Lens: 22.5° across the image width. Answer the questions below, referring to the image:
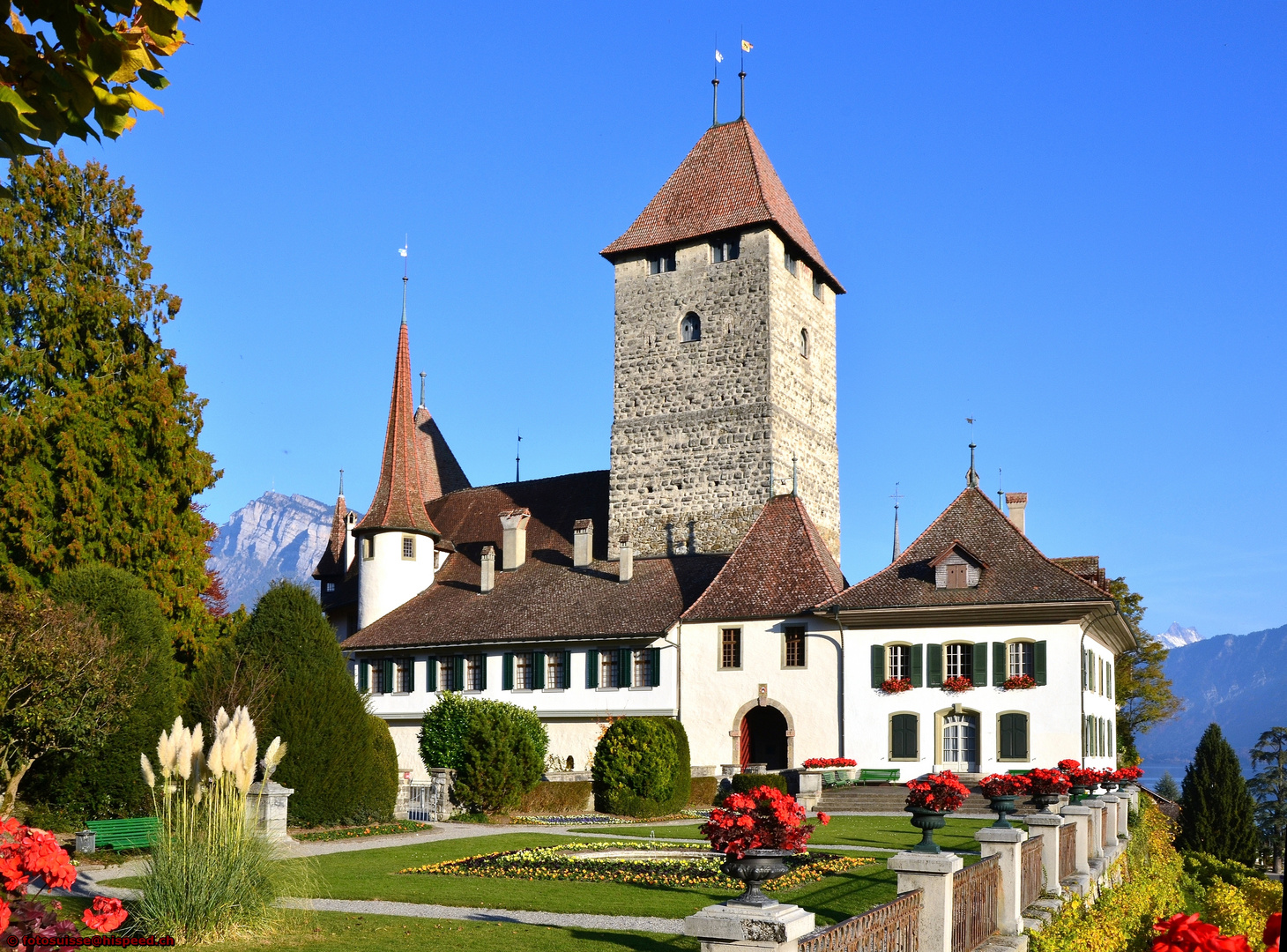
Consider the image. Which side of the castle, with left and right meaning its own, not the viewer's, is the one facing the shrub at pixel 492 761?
front

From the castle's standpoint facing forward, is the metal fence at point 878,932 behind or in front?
in front

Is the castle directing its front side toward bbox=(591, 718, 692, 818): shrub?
yes

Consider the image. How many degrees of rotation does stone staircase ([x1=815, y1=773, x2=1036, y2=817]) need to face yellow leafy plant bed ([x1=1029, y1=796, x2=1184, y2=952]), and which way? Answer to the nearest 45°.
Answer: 0° — it already faces it

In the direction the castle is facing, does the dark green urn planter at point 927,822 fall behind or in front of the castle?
in front

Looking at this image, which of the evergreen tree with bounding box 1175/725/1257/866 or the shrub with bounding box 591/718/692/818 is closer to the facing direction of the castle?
the shrub

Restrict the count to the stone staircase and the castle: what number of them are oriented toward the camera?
2

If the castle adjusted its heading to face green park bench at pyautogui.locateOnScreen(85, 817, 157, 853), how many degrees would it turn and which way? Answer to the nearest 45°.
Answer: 0° — it already faces it
